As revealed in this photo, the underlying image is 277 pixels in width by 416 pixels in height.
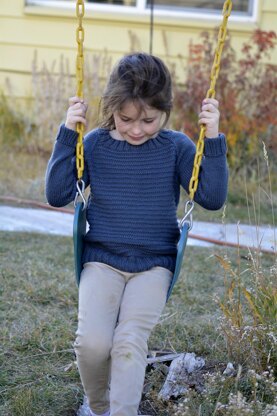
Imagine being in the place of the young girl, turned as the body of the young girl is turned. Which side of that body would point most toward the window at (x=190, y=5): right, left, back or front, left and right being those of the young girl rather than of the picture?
back

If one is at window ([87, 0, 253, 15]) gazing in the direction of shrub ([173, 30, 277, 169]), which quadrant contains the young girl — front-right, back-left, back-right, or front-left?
front-right

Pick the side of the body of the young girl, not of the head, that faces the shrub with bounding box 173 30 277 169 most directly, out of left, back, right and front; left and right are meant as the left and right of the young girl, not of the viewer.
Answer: back

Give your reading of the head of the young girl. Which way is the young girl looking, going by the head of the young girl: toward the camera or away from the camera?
toward the camera

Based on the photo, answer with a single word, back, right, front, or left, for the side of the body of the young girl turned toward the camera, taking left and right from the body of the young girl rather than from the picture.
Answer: front

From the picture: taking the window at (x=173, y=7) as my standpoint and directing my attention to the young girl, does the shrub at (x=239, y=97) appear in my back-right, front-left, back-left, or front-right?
front-left

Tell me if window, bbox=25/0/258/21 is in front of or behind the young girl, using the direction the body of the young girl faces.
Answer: behind
